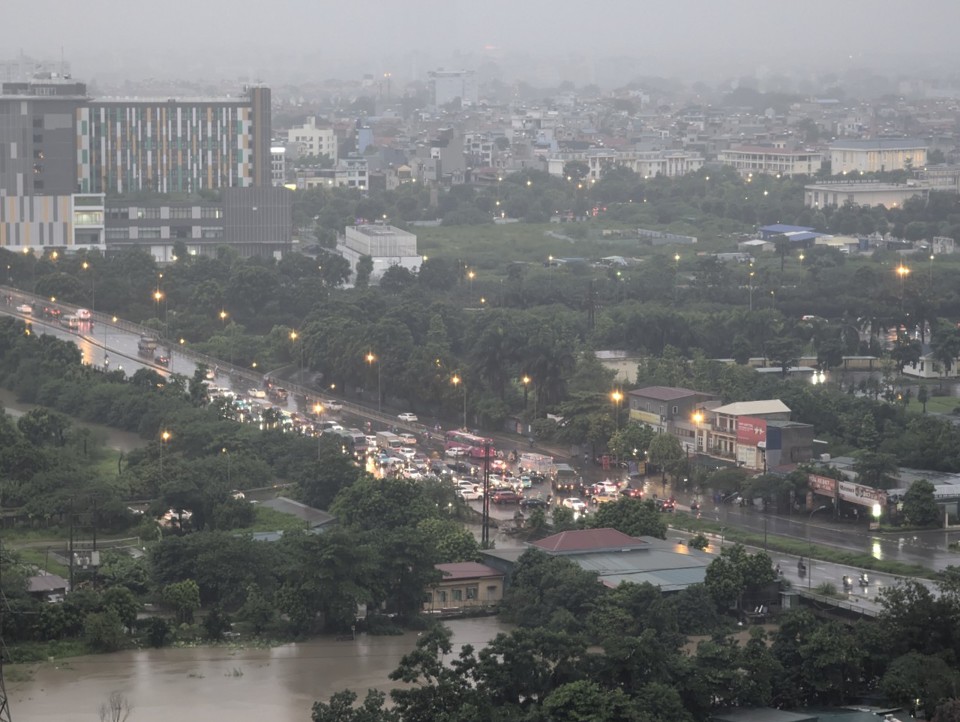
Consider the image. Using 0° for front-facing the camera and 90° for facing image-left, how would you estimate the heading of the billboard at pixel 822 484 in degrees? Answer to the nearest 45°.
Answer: approximately 45°

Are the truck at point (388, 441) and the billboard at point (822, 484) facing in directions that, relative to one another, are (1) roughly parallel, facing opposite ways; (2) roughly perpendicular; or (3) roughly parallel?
roughly perpendicular

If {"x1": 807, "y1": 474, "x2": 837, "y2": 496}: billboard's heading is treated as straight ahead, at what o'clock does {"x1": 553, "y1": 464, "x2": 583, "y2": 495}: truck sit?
The truck is roughly at 2 o'clock from the billboard.

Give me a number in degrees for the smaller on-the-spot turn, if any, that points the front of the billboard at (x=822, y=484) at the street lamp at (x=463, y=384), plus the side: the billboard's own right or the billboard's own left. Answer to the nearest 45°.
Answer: approximately 90° to the billboard's own right

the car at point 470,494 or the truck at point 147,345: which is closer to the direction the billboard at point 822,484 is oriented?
the car

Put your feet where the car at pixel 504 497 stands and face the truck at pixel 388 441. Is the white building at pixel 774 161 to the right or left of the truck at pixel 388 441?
right

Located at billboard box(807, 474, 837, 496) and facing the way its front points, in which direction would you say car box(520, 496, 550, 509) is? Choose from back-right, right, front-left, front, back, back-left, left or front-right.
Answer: front-right
